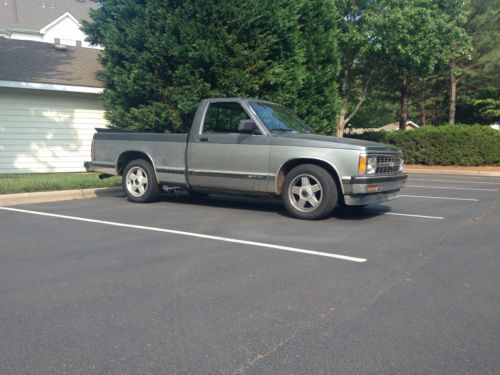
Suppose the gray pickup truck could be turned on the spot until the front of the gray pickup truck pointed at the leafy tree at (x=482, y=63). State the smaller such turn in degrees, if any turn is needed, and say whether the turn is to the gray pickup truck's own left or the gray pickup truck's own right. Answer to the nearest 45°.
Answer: approximately 90° to the gray pickup truck's own left

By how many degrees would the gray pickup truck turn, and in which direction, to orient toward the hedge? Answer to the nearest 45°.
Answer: approximately 90° to its left

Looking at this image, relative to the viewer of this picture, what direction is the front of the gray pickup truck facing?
facing the viewer and to the right of the viewer

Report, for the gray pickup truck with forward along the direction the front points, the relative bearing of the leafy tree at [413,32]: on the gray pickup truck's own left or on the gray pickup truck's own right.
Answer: on the gray pickup truck's own left

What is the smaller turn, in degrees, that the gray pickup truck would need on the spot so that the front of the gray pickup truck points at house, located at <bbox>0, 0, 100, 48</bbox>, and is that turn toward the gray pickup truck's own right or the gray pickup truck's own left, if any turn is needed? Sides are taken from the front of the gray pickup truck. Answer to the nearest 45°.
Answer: approximately 180°

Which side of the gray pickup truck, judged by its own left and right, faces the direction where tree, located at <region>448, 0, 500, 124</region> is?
left

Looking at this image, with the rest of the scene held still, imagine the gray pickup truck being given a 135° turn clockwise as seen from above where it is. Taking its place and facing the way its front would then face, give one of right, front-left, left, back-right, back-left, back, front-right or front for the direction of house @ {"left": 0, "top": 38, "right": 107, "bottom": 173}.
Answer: front-right
